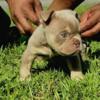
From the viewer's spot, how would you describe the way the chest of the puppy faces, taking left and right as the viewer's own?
facing the viewer and to the right of the viewer
